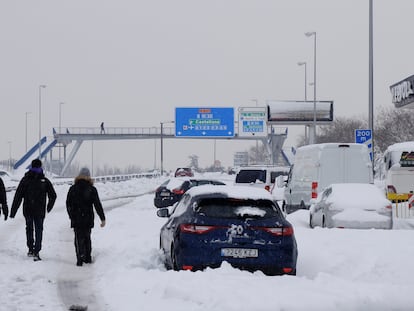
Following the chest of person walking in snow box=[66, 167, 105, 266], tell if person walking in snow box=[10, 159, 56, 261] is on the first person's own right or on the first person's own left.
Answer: on the first person's own left

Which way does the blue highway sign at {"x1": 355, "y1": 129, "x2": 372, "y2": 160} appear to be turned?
toward the camera

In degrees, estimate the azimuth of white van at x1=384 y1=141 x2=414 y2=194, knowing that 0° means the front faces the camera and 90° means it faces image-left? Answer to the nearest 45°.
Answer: approximately 180°

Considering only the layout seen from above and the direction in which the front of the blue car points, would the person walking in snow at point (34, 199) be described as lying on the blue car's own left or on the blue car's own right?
on the blue car's own left

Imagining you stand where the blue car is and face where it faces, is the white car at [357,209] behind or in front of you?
in front

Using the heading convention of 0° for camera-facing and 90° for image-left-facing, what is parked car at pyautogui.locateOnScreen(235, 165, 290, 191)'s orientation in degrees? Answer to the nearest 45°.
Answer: approximately 225°

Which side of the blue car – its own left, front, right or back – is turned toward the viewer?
back

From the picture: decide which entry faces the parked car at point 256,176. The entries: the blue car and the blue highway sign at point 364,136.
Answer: the blue car

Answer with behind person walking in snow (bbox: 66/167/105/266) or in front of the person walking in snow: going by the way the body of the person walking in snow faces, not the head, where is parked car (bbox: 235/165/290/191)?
in front

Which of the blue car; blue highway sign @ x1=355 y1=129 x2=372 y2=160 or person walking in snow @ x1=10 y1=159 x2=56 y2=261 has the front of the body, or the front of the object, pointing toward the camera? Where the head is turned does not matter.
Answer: the blue highway sign

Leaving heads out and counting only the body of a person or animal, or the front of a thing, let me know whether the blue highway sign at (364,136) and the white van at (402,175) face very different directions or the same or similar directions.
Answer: very different directions

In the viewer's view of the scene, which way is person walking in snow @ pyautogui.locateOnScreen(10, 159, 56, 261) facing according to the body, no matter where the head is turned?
away from the camera

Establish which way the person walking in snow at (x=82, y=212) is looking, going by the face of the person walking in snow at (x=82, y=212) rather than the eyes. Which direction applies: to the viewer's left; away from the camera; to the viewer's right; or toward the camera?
away from the camera

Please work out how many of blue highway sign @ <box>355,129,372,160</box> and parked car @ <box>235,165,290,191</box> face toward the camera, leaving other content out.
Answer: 1
